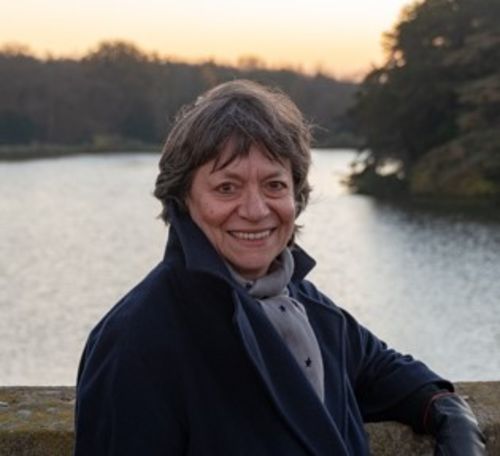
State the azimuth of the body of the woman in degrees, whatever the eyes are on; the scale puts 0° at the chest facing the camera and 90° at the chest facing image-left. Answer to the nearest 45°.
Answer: approximately 315°

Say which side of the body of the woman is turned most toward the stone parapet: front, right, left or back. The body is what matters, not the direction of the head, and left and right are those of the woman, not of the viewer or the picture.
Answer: back
